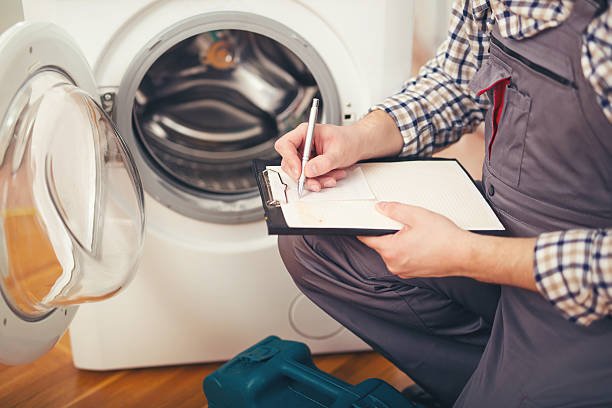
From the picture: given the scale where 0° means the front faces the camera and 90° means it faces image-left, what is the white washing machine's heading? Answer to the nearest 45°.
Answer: approximately 0°

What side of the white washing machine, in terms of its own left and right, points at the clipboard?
front
